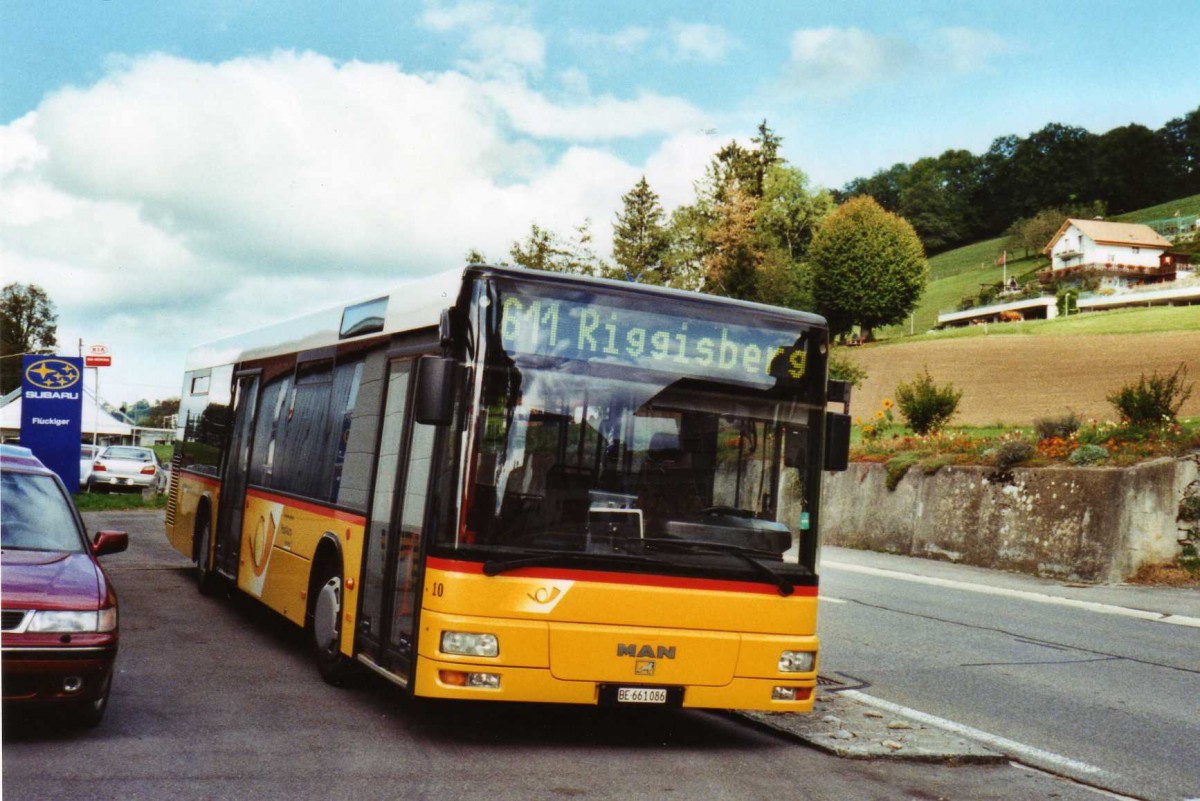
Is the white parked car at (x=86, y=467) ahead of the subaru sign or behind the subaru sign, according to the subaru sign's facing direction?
behind

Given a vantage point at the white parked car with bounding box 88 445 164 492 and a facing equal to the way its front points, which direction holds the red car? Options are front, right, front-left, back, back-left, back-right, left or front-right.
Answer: back

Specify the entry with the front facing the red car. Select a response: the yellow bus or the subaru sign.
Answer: the subaru sign

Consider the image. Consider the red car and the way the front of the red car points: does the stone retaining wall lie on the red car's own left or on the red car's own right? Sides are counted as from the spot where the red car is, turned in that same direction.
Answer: on the red car's own left

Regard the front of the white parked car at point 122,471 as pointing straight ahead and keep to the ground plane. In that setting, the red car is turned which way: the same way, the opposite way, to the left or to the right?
the opposite way

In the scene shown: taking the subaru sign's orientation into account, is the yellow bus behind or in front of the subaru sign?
in front

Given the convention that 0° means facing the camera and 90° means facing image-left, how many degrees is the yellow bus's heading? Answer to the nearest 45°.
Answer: approximately 315°

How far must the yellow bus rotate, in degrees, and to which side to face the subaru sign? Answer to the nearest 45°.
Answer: approximately 180°

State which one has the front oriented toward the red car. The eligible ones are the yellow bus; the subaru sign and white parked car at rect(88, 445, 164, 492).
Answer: the subaru sign

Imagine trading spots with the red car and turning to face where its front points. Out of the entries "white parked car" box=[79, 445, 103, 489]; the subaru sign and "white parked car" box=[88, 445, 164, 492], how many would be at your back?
3

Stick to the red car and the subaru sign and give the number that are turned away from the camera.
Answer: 0

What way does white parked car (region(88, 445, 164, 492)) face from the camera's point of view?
away from the camera

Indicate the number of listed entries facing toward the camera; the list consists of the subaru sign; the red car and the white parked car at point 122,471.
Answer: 2

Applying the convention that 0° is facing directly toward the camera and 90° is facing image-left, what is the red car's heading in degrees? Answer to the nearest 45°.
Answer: approximately 0°
